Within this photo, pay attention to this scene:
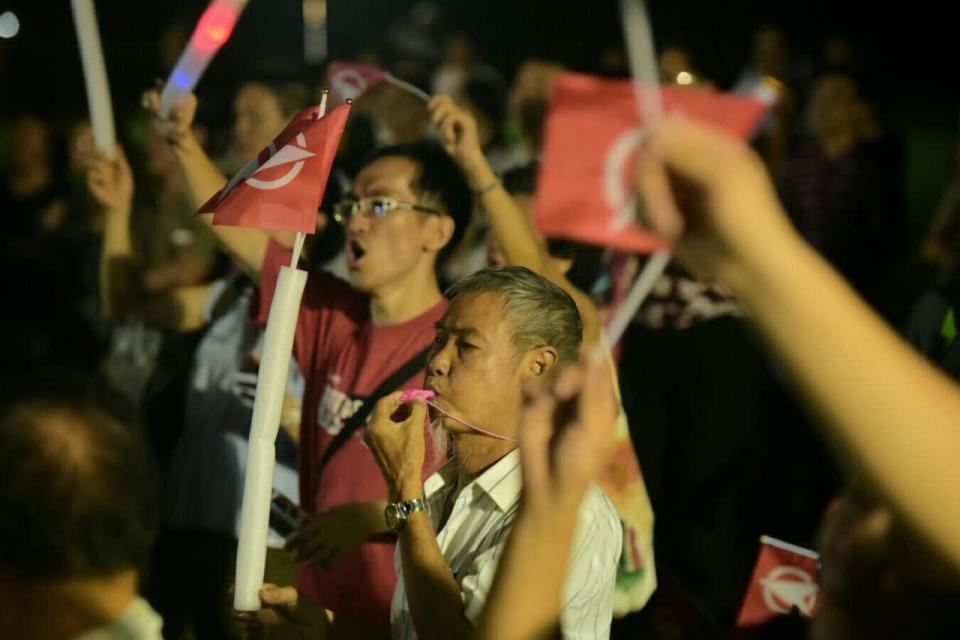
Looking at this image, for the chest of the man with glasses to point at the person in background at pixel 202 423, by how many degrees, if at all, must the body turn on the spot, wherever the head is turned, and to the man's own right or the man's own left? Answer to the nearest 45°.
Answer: approximately 90° to the man's own right

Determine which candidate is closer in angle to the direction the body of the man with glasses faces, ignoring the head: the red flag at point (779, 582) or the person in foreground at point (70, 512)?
the person in foreground

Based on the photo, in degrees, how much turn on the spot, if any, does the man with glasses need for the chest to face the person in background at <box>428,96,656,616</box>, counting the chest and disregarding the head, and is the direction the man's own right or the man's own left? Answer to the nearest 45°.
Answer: approximately 90° to the man's own left

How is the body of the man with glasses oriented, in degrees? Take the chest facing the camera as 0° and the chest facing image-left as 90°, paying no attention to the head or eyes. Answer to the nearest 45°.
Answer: approximately 45°

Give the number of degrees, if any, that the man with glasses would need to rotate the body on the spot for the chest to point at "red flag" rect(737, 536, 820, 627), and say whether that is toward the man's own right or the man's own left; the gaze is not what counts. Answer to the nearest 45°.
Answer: approximately 90° to the man's own left

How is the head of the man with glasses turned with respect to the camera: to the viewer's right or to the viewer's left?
to the viewer's left

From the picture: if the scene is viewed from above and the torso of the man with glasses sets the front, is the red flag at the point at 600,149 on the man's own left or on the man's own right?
on the man's own left
